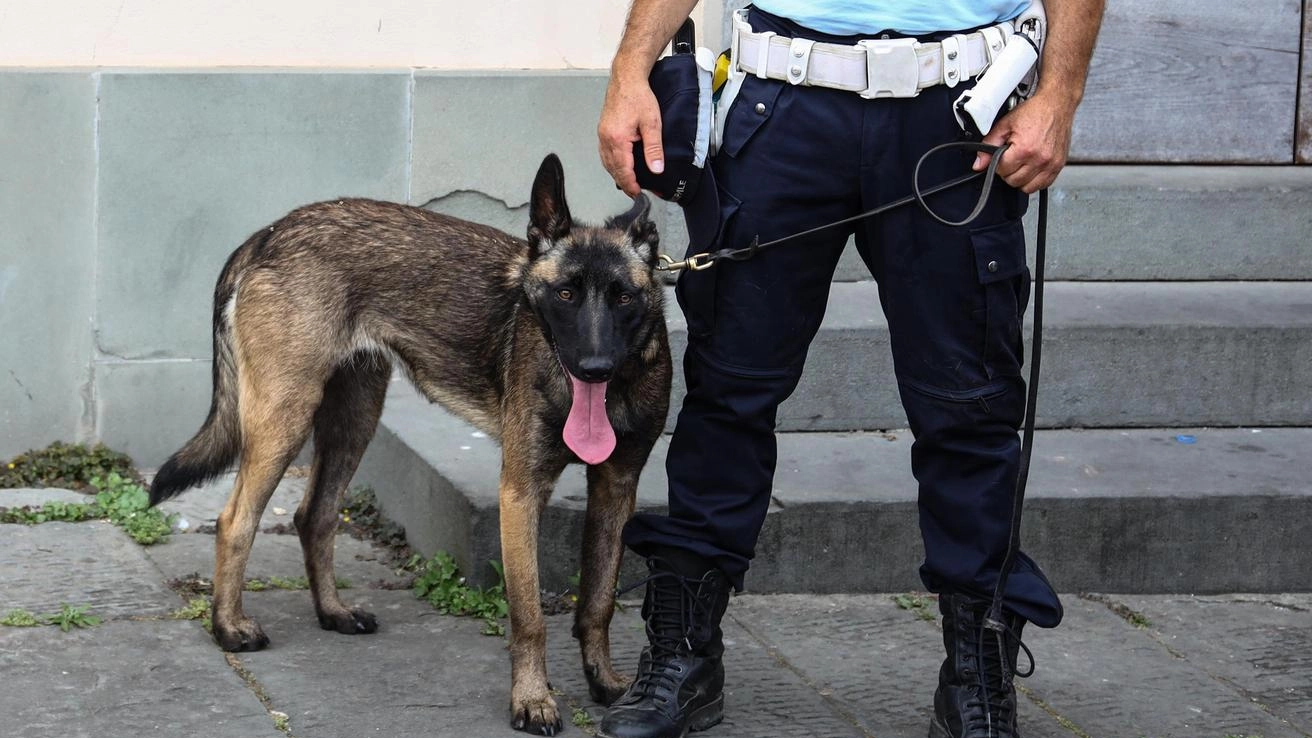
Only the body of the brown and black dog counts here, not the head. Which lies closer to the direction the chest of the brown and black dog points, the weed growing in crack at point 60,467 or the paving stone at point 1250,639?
the paving stone

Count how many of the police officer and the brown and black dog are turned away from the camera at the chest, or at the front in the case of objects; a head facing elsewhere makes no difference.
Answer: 0

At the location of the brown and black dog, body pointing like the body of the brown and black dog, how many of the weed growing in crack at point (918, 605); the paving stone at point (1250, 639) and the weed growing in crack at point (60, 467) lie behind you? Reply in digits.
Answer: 1

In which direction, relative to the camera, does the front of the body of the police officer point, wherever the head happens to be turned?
toward the camera

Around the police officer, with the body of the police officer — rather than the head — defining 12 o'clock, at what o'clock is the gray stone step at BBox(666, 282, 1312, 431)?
The gray stone step is roughly at 7 o'clock from the police officer.

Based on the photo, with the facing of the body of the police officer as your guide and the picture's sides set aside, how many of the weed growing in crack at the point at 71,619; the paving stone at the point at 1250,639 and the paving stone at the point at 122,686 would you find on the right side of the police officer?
2

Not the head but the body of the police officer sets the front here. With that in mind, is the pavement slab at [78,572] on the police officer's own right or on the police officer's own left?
on the police officer's own right

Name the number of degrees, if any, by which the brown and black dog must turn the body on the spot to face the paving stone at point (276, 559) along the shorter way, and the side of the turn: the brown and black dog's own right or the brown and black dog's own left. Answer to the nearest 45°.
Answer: approximately 180°

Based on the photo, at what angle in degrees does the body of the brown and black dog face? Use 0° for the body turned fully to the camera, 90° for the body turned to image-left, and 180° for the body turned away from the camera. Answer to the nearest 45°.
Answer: approximately 315°

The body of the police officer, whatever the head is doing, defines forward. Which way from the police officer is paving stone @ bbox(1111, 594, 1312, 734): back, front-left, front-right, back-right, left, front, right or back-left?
back-left

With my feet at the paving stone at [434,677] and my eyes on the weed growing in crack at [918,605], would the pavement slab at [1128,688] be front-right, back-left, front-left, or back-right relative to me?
front-right

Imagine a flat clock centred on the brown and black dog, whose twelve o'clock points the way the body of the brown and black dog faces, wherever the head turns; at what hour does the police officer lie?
The police officer is roughly at 12 o'clock from the brown and black dog.

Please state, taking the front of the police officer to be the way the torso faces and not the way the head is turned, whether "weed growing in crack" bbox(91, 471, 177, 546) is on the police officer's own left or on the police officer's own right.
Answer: on the police officer's own right
